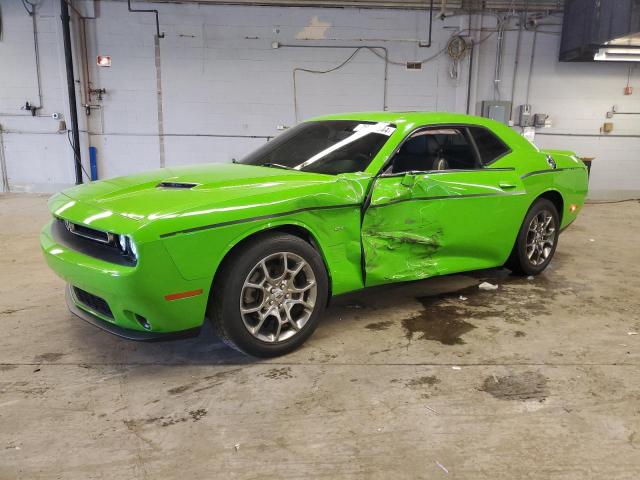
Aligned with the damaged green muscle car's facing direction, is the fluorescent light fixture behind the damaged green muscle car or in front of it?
behind

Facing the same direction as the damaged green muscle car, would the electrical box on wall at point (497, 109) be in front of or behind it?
behind

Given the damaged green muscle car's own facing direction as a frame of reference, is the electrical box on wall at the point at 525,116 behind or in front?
behind

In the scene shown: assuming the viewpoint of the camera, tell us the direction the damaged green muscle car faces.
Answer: facing the viewer and to the left of the viewer
